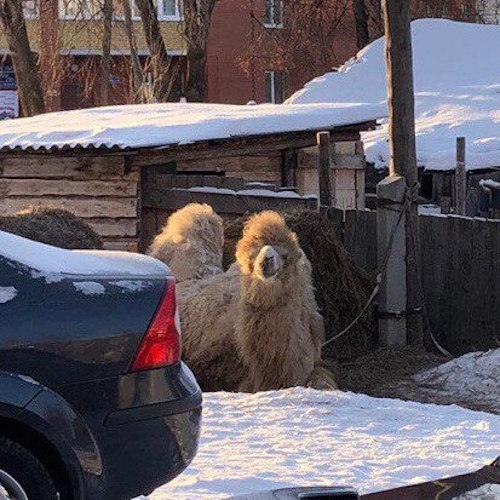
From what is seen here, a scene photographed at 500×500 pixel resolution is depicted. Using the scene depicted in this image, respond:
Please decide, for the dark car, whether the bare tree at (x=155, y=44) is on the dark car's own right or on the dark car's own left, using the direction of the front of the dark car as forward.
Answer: on the dark car's own right

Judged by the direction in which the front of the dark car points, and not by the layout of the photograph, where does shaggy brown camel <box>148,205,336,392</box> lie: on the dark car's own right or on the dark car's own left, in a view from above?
on the dark car's own right

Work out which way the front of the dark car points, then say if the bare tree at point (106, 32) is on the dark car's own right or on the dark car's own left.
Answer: on the dark car's own right

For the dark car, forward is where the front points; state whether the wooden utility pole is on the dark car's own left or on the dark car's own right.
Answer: on the dark car's own right

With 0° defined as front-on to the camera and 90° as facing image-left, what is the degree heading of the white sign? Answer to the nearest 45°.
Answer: approximately 0°
